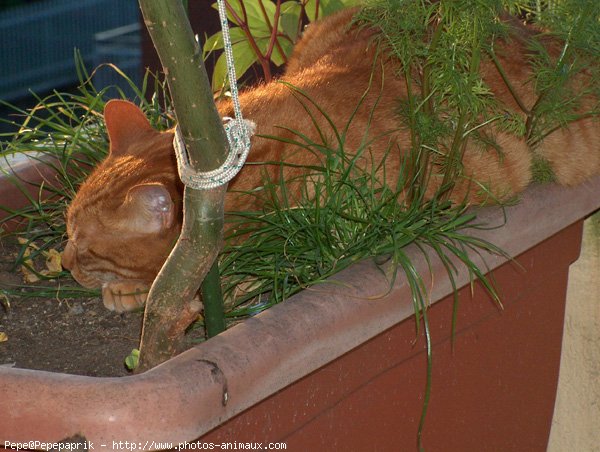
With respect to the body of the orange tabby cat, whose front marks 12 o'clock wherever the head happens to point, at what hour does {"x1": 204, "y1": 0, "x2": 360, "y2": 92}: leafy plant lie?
The leafy plant is roughly at 3 o'clock from the orange tabby cat.

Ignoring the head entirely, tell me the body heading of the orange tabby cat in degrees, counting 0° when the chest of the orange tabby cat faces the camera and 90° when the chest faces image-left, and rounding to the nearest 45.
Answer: approximately 90°
